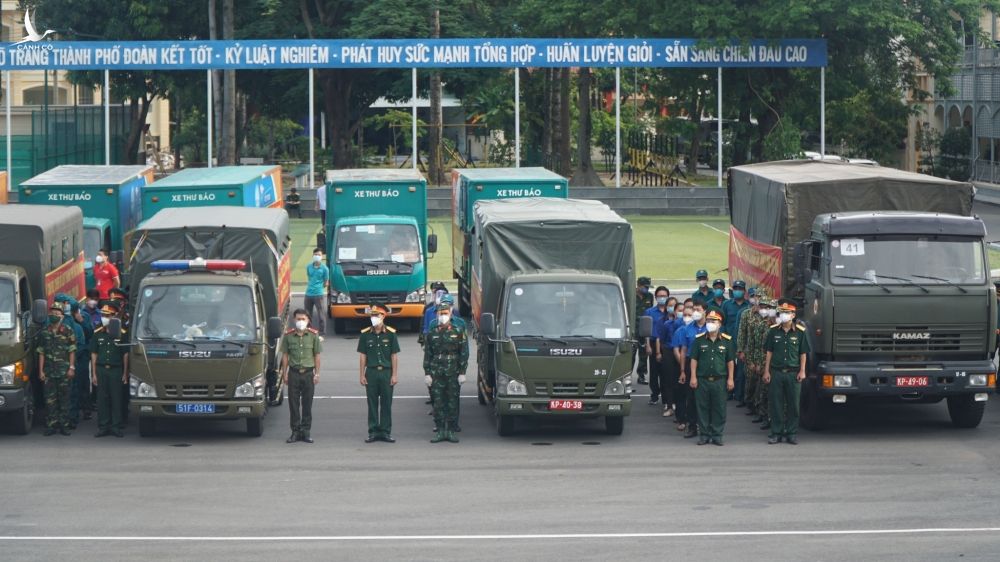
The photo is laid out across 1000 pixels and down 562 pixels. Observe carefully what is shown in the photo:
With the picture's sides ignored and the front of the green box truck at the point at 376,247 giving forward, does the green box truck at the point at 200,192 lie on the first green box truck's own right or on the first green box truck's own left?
on the first green box truck's own right

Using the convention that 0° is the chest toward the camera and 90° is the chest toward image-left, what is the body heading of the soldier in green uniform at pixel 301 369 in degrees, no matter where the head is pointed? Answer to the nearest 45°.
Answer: approximately 0°

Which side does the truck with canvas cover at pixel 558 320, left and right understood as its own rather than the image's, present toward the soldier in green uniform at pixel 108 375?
right

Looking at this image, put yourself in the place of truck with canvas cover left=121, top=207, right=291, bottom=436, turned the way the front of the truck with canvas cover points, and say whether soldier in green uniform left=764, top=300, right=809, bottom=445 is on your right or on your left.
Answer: on your left

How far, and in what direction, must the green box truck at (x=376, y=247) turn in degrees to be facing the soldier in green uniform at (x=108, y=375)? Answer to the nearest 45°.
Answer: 0° — it already faces them

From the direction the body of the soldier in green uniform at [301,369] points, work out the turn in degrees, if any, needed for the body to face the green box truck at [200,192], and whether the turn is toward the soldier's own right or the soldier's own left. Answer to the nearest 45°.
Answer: approximately 180°

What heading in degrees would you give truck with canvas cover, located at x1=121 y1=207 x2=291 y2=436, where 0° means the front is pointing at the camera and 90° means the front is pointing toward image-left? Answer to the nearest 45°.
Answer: approximately 0°
